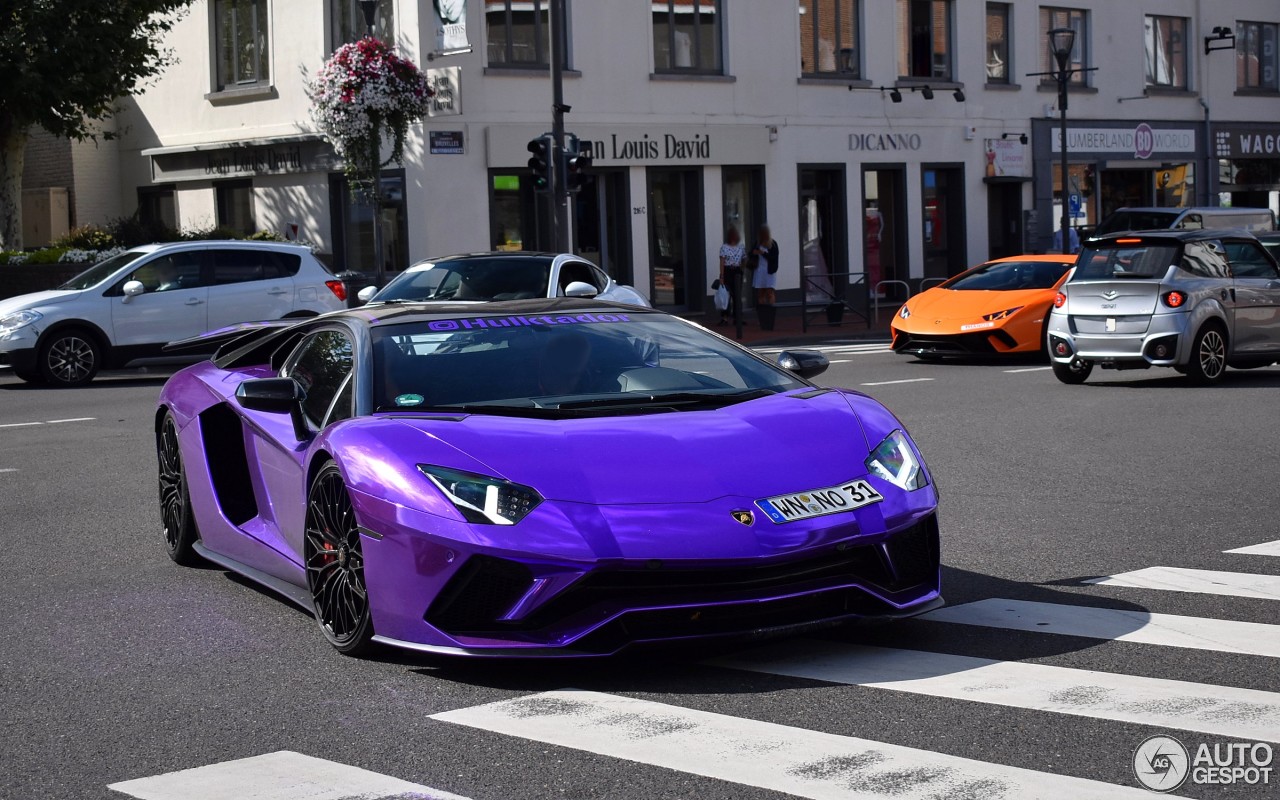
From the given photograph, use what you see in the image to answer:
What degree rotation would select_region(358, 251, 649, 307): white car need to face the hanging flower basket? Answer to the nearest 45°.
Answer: approximately 135° to its right

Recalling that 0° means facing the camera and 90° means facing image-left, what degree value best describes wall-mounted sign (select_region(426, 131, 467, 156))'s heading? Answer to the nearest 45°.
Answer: approximately 0°

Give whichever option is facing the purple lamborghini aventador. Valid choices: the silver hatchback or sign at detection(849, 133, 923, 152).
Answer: the sign

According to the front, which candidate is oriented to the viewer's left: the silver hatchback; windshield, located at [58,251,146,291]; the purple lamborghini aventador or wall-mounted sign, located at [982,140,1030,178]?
the windshield

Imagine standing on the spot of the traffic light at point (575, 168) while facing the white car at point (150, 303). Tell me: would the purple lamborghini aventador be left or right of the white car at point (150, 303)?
left

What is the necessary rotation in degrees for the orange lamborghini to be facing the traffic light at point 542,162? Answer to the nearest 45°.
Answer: approximately 90° to its right

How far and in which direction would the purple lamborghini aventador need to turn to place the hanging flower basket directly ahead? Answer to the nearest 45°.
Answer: approximately 135° to its left

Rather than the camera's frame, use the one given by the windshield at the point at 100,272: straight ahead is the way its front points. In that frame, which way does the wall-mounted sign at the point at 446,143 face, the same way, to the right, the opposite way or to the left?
to the left

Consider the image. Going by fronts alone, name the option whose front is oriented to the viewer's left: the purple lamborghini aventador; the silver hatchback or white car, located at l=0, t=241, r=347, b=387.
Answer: the white car

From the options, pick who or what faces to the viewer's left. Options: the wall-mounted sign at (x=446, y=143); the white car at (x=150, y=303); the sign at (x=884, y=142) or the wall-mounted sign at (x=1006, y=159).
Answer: the white car

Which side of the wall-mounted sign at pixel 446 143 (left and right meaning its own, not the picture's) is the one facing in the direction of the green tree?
right

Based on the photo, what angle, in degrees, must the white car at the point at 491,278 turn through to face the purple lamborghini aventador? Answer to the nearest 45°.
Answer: approximately 45° to its left

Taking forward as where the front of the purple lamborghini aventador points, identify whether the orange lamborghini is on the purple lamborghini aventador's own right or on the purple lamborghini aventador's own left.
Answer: on the purple lamborghini aventador's own left
